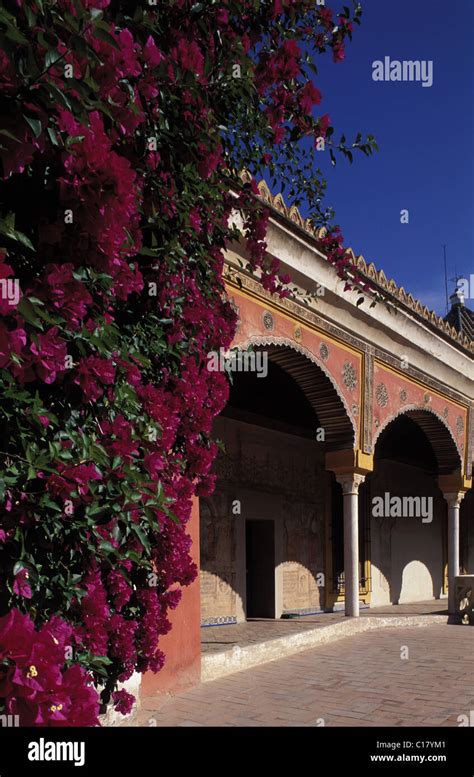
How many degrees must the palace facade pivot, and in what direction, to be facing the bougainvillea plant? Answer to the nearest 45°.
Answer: approximately 45° to its right

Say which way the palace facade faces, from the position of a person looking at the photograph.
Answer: facing the viewer and to the right of the viewer
